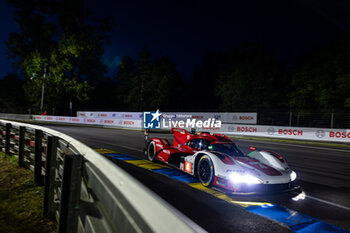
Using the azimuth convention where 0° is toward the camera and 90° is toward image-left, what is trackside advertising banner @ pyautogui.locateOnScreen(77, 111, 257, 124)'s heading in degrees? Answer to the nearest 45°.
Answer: approximately 0°

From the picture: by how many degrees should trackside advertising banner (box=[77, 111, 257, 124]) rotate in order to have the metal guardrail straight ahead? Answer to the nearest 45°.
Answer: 0° — it already faces it

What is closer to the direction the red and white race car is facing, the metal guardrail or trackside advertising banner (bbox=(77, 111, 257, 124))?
the metal guardrail

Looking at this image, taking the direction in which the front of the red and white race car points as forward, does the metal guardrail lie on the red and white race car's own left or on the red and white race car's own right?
on the red and white race car's own right

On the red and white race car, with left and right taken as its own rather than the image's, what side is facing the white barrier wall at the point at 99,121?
back

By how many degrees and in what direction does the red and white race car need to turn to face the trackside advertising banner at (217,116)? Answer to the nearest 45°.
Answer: approximately 135° to its left

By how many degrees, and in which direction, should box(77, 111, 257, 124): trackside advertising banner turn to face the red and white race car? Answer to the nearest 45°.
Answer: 0° — it already faces it

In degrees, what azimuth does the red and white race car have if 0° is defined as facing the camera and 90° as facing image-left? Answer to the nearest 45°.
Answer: approximately 315°

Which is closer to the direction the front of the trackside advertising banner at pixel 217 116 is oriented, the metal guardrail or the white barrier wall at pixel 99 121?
the metal guardrail
